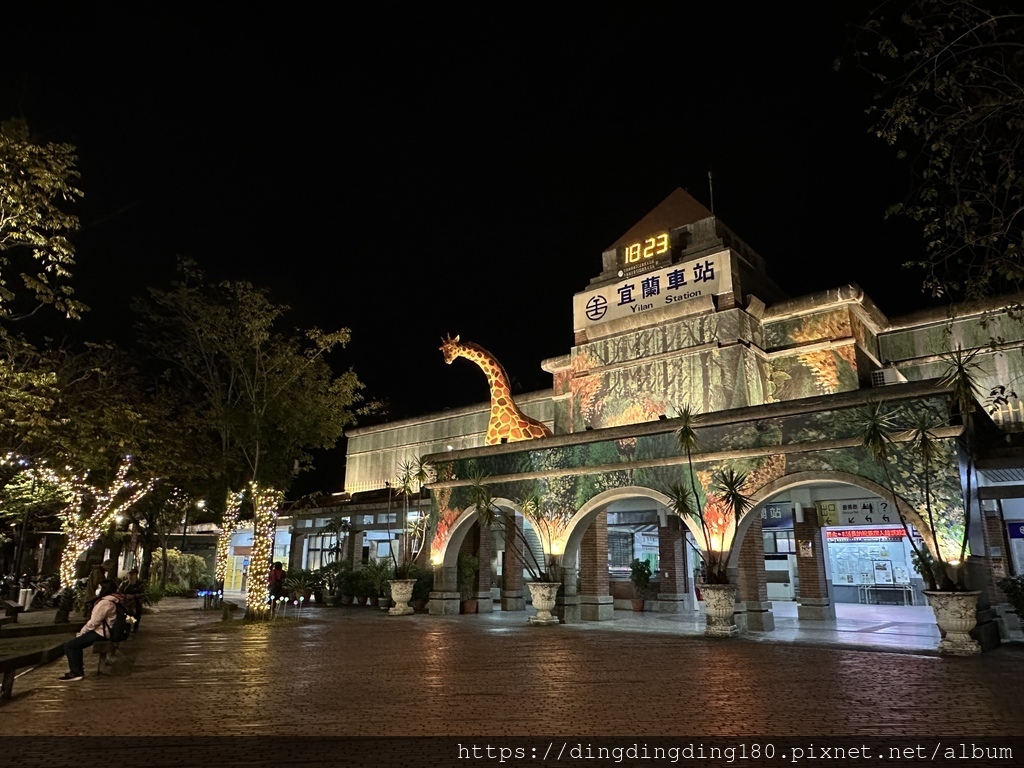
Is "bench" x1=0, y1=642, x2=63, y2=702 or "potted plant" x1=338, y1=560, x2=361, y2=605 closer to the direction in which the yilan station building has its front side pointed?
the bench

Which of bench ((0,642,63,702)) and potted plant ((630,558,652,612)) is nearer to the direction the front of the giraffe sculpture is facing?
the bench

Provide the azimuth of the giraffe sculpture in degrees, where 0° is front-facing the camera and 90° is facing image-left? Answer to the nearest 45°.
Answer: approximately 90°

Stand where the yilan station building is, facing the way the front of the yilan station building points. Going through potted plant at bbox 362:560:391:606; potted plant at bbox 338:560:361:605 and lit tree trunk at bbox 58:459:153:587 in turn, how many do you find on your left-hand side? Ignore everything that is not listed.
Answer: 0

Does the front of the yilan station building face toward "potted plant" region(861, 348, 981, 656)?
no

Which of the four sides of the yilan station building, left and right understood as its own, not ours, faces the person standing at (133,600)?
front

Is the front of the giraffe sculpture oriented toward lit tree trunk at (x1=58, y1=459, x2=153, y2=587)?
yes

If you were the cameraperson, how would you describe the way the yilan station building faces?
facing the viewer and to the left of the viewer

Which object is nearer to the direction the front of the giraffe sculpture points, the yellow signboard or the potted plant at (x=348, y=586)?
the potted plant

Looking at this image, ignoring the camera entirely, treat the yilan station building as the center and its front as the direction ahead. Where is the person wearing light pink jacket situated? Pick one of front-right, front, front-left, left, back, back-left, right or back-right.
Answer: front

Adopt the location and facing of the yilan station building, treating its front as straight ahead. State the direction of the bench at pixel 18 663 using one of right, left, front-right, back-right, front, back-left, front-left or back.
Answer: front

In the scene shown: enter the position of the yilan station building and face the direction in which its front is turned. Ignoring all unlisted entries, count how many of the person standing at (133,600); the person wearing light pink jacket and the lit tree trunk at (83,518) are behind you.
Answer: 0

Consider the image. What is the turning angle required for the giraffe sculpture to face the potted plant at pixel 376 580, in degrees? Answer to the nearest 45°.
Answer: approximately 45° to its right

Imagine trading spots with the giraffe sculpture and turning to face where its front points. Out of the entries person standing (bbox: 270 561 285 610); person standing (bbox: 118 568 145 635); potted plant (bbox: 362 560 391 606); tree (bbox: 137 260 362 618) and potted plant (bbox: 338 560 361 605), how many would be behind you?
0

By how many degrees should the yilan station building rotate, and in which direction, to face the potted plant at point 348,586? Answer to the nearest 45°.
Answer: approximately 45° to its right
